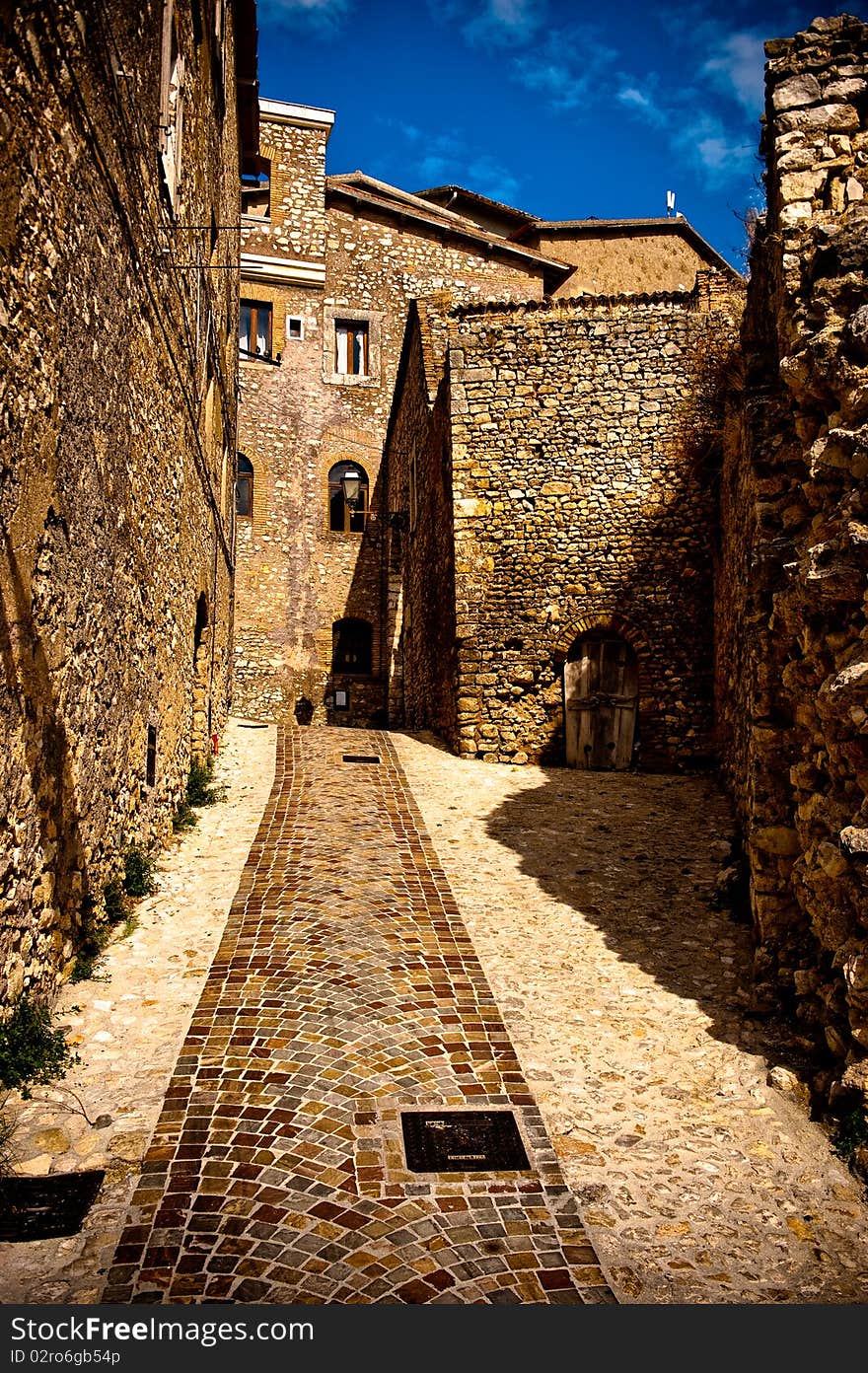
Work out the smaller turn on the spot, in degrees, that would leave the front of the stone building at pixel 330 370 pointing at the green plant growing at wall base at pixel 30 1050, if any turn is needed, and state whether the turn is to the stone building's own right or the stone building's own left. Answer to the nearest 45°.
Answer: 0° — it already faces it

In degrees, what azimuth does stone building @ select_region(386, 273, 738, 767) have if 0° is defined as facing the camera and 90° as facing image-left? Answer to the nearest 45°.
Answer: approximately 0°

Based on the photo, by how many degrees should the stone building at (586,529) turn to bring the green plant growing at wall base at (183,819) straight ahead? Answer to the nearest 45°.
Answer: approximately 45° to its right

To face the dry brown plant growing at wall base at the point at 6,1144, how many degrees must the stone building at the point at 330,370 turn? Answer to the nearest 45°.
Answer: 0° — it already faces it

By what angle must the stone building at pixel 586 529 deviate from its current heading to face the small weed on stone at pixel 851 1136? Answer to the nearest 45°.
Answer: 0° — it already faces it

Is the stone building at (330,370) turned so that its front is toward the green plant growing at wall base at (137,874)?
yes

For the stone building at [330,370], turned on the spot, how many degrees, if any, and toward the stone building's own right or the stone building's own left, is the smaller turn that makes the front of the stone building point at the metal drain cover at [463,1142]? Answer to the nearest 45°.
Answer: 0° — it already faces it

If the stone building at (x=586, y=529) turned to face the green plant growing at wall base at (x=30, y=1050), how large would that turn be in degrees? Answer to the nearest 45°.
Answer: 0° — it already faces it
